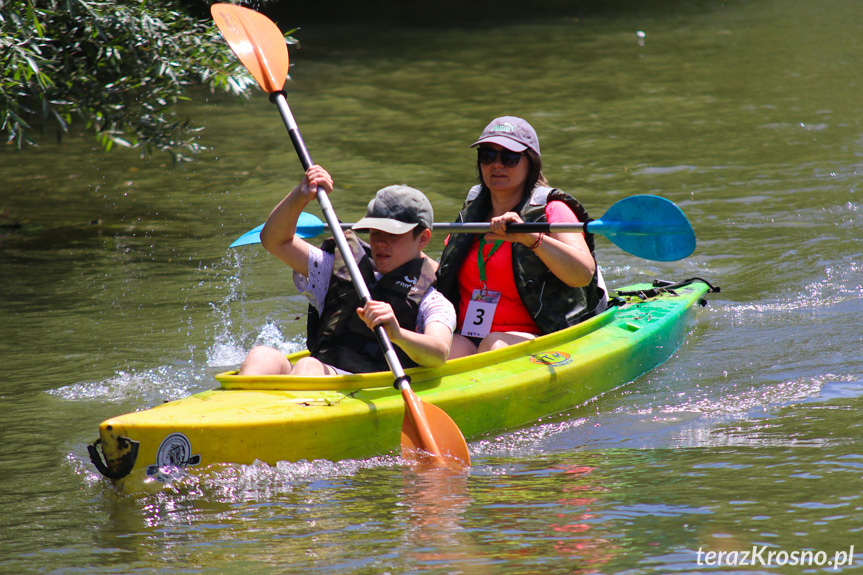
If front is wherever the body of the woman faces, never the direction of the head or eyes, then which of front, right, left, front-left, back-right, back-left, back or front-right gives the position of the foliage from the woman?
right

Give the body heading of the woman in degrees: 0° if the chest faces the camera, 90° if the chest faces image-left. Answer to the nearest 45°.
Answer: approximately 45°
